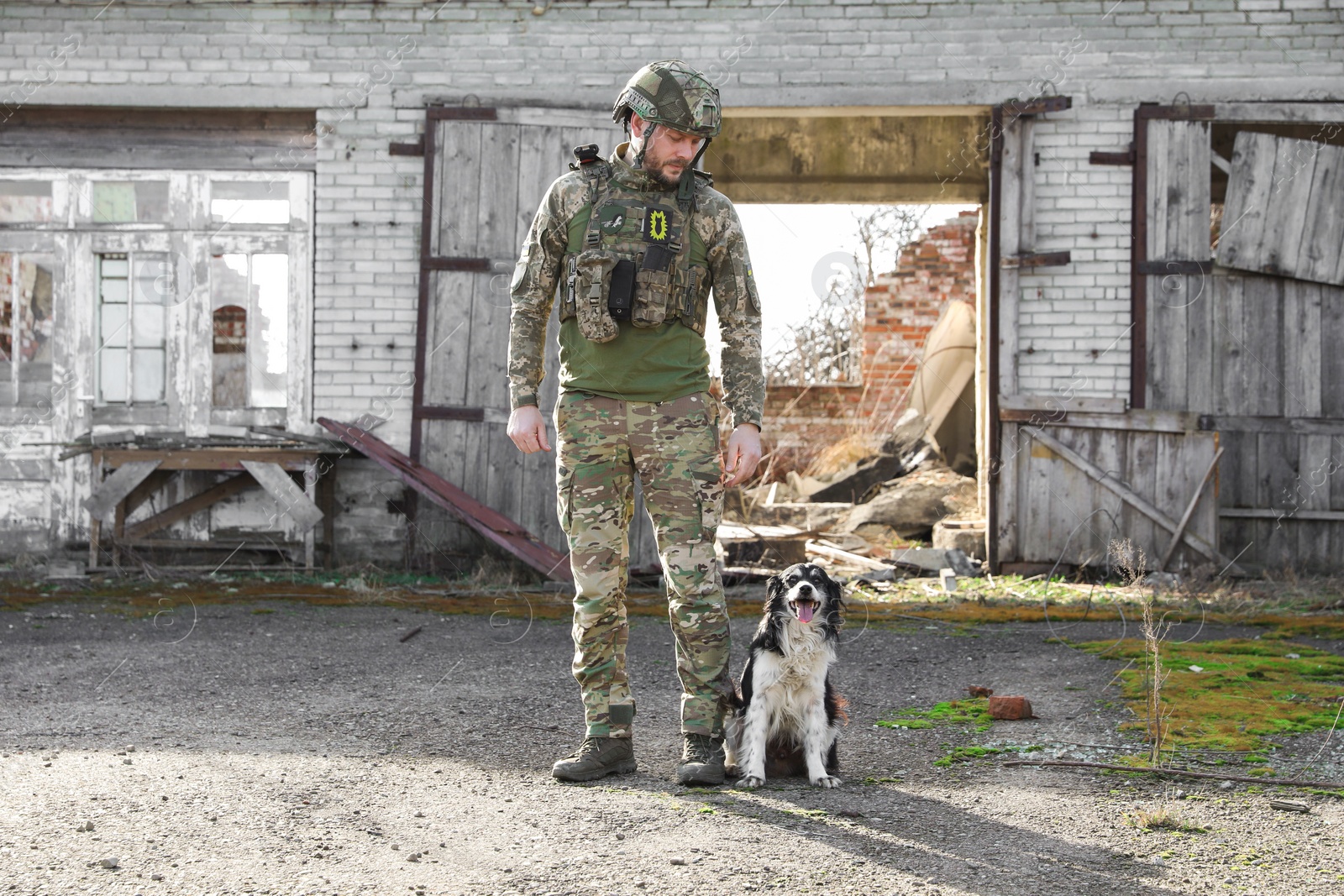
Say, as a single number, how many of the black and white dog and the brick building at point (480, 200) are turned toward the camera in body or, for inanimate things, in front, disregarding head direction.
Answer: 2

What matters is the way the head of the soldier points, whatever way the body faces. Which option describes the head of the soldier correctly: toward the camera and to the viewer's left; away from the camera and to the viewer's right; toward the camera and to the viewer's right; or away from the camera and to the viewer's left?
toward the camera and to the viewer's right

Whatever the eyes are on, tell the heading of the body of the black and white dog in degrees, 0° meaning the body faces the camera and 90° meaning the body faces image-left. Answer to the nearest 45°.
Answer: approximately 0°

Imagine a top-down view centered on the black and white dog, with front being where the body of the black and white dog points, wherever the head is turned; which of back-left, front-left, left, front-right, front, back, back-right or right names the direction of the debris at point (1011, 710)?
back-left

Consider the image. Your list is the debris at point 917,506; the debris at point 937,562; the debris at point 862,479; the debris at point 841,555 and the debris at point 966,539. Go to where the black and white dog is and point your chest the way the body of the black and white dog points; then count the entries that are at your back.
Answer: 5

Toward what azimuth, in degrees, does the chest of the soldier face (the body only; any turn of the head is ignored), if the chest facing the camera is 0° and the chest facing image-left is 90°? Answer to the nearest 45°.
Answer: approximately 0°

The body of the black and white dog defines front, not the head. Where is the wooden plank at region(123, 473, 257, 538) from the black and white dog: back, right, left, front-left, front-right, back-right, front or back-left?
back-right
